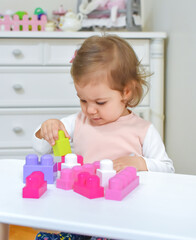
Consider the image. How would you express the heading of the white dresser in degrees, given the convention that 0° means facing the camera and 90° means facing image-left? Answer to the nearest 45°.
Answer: approximately 0°

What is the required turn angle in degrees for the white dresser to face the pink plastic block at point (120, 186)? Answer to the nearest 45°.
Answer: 0° — it already faces it

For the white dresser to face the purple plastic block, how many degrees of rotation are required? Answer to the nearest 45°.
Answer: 0° — it already faces it
